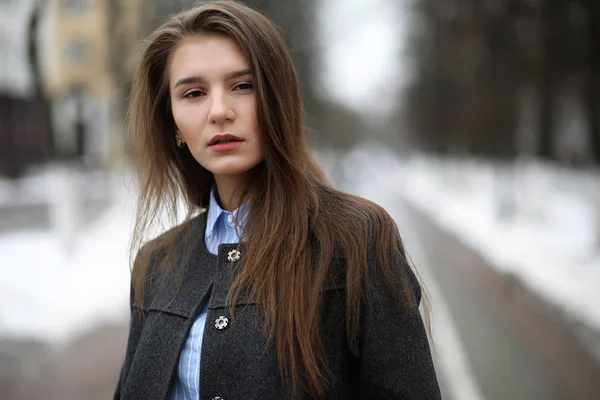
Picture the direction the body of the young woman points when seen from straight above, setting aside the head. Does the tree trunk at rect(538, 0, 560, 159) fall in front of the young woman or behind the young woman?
behind

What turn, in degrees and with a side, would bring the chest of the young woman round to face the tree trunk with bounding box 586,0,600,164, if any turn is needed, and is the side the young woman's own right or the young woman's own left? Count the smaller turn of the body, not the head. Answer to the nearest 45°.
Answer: approximately 180°

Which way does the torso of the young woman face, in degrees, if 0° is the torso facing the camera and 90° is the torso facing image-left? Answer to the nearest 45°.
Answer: approximately 45°
